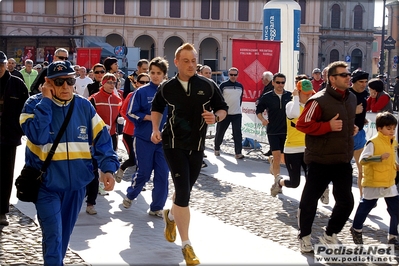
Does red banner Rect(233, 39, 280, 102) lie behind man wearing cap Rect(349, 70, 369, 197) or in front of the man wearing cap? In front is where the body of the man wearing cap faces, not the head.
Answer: behind

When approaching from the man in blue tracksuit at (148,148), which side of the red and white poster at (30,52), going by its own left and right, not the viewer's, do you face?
front

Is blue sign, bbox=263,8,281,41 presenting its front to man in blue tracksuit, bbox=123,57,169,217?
yes

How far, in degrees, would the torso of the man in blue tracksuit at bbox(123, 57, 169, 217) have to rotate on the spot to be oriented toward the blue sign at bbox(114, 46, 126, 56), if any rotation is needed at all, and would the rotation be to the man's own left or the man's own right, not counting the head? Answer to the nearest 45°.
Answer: approximately 135° to the man's own left

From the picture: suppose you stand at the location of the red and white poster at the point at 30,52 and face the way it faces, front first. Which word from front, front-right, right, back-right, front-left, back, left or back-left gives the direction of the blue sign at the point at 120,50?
front-left

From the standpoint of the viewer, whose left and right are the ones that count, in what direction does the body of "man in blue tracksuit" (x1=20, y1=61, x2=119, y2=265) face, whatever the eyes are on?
facing the viewer

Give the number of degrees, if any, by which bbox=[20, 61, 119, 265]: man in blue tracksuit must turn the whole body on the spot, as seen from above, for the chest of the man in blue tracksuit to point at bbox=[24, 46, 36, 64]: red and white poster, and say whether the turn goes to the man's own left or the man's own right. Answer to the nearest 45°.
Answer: approximately 180°

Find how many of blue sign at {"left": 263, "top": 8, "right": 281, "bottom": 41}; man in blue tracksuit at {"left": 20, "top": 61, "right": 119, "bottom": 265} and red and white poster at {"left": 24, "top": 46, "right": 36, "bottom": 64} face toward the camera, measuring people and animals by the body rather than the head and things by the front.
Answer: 3

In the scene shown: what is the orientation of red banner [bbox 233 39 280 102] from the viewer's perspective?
toward the camera
